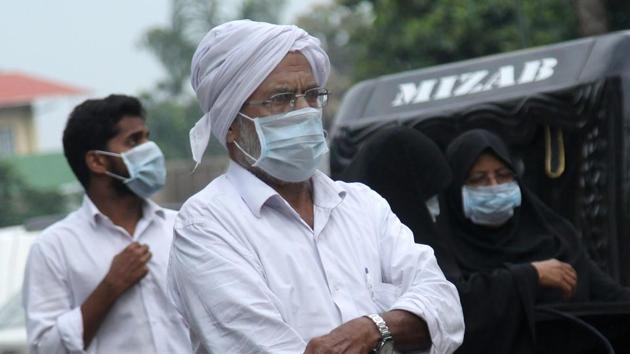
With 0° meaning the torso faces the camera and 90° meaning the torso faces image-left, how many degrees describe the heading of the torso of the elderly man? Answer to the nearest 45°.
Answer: approximately 315°

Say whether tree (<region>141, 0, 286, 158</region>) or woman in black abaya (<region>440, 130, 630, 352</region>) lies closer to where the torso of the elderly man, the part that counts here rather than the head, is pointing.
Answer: the woman in black abaya

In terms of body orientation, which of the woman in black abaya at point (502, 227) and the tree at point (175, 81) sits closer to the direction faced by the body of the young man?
the woman in black abaya

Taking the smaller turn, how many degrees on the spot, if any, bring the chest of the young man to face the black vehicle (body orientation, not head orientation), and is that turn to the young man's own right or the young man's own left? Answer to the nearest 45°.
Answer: approximately 45° to the young man's own left

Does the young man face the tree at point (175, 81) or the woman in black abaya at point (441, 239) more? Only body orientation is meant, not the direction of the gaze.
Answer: the woman in black abaya

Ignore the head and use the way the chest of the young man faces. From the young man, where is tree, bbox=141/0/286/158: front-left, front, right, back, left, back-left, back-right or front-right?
back-left

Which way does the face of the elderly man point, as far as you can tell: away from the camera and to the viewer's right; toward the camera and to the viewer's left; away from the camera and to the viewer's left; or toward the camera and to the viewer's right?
toward the camera and to the viewer's right

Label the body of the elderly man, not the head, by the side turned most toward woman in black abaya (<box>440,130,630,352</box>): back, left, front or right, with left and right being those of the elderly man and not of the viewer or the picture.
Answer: left
